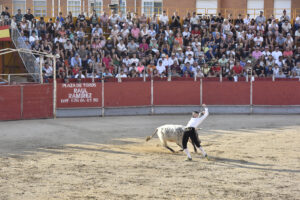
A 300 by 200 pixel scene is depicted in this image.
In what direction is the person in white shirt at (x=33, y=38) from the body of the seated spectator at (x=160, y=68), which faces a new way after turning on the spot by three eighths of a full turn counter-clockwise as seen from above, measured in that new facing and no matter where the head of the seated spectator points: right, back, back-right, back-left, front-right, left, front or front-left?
back-left

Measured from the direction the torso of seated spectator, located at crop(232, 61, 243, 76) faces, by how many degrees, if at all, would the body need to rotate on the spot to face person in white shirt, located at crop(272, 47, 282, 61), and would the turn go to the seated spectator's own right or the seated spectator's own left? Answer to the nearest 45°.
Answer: approximately 135° to the seated spectator's own left

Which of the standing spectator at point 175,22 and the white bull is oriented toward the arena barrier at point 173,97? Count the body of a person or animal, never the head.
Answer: the standing spectator

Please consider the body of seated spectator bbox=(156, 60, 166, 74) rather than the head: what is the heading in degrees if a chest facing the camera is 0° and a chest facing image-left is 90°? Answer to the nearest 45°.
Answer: approximately 0°

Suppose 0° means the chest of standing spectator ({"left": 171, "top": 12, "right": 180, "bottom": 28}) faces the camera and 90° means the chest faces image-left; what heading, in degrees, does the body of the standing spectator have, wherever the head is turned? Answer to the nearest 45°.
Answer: approximately 0°

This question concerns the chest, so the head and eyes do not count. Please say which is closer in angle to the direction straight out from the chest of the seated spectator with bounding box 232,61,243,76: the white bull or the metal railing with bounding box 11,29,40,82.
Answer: the white bull
